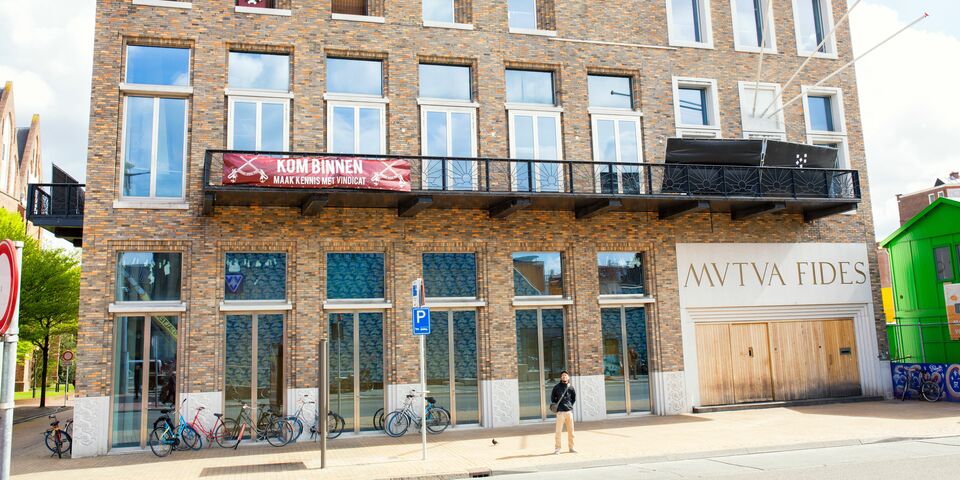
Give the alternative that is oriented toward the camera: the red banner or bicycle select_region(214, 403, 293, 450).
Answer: the red banner

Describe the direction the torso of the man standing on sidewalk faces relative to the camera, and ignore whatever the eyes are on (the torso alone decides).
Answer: toward the camera

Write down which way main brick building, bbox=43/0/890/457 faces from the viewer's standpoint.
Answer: facing the viewer

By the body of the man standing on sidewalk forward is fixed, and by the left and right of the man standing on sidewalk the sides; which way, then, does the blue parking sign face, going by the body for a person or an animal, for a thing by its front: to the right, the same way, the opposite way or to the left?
the same way

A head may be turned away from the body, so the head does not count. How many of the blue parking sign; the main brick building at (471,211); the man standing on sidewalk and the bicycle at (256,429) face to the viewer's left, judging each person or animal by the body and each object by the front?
1

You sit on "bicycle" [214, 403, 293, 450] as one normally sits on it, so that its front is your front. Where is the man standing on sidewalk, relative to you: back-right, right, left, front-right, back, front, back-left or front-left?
back-left

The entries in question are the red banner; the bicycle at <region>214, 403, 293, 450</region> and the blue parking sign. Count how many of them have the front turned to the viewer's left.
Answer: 1

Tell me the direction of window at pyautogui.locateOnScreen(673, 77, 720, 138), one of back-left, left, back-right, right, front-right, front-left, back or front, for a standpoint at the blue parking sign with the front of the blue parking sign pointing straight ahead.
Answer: back-left

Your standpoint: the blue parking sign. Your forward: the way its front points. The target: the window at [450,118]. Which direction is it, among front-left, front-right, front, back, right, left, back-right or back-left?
back

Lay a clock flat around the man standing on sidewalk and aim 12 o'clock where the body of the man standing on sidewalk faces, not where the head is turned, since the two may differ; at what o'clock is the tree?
The tree is roughly at 4 o'clock from the man standing on sidewalk.

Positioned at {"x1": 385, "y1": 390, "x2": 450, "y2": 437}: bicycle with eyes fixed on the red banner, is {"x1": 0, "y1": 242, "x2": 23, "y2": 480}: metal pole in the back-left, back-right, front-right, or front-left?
front-left

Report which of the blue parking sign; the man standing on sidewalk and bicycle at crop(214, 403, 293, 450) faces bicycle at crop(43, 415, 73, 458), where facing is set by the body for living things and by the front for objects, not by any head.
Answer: bicycle at crop(214, 403, 293, 450)

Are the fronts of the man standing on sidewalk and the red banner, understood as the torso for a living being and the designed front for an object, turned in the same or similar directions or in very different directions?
same or similar directions

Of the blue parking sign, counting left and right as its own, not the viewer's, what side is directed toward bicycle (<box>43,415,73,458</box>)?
right

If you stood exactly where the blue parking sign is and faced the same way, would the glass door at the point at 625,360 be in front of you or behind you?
behind

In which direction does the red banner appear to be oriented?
toward the camera

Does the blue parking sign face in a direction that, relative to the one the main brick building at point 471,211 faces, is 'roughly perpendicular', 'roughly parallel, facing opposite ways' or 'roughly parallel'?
roughly parallel

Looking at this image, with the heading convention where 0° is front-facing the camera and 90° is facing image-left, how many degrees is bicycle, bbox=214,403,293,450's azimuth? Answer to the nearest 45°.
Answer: approximately 90°

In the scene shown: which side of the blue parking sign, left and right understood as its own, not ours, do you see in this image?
front
